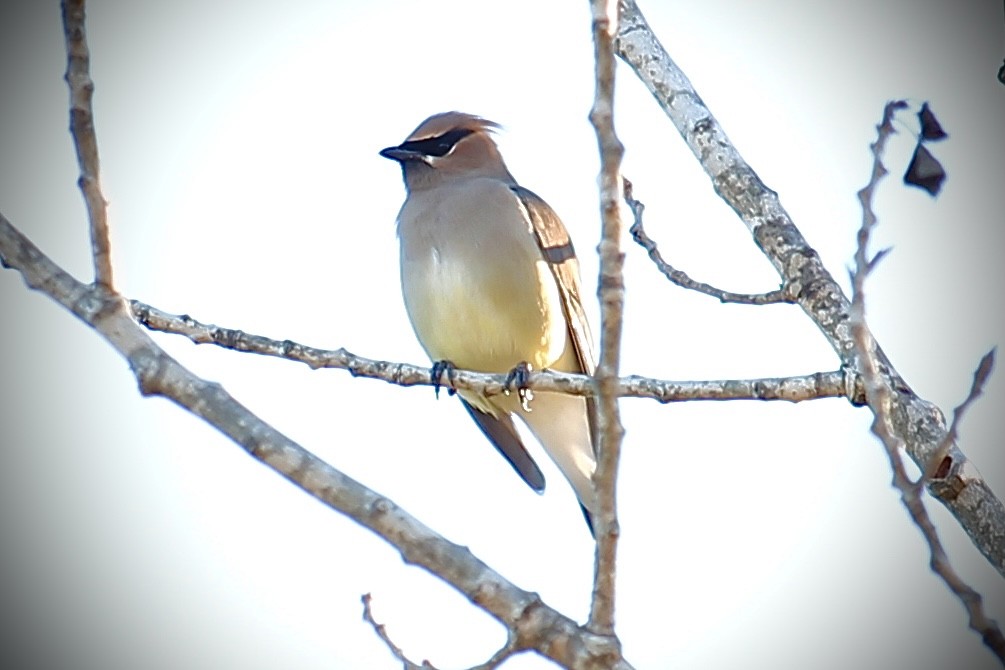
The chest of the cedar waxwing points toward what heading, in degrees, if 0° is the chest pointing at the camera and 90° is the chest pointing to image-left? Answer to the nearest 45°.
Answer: approximately 45°

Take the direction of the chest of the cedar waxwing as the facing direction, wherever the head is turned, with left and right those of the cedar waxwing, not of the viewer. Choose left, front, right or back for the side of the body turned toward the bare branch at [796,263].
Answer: left

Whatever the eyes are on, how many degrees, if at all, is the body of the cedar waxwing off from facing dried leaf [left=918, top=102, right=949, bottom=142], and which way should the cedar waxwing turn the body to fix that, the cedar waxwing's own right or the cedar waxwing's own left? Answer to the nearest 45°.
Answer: approximately 90° to the cedar waxwing's own left

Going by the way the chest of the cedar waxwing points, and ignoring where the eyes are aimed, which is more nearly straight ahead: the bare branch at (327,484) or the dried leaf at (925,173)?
the bare branch

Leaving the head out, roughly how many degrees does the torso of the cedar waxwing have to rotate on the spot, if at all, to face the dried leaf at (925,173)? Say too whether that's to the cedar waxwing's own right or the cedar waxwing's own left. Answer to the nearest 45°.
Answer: approximately 90° to the cedar waxwing's own left

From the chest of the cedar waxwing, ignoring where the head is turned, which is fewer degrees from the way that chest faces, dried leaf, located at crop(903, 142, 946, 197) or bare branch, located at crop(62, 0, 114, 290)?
the bare branch

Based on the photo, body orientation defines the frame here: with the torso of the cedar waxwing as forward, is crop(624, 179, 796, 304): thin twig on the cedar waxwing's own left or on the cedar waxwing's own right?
on the cedar waxwing's own left
